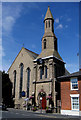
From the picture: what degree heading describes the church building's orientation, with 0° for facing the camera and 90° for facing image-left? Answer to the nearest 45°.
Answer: approximately 45°

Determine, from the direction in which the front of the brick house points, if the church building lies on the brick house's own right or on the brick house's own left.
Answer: on the brick house's own right

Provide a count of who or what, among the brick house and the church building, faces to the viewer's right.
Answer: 0

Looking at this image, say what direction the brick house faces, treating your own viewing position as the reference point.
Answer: facing the viewer and to the left of the viewer

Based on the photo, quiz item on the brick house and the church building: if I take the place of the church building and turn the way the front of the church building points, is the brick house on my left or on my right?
on my left
